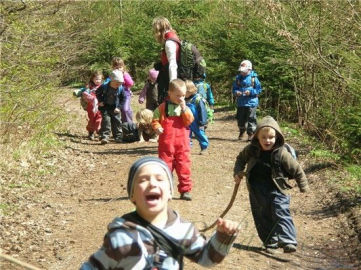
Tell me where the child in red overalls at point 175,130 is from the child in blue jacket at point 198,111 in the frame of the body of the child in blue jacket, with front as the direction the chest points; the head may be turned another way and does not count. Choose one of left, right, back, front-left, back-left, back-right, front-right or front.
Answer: front-left

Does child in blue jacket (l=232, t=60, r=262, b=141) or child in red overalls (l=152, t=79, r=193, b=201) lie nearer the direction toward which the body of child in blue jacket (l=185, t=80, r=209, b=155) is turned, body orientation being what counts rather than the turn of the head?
the child in red overalls

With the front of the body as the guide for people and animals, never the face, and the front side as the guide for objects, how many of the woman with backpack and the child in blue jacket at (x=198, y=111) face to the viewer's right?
0

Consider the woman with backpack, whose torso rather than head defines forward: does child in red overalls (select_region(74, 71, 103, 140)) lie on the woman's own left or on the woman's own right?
on the woman's own right

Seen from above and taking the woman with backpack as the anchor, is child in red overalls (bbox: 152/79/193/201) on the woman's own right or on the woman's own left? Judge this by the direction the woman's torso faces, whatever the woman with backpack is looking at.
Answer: on the woman's own left

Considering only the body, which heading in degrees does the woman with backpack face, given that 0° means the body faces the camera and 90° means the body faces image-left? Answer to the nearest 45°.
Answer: approximately 90°

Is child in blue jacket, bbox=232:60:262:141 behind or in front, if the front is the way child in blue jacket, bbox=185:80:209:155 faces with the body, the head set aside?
behind
